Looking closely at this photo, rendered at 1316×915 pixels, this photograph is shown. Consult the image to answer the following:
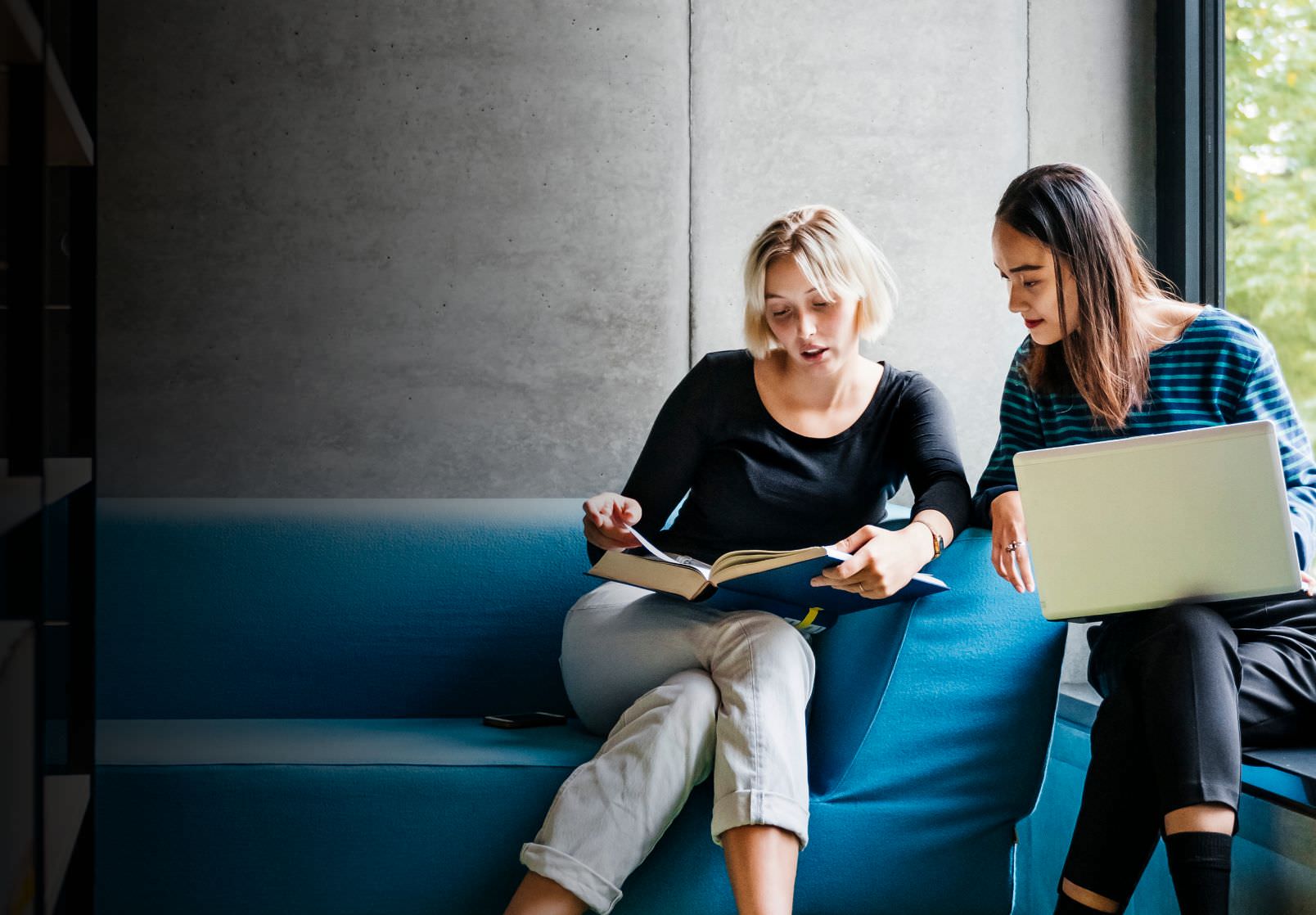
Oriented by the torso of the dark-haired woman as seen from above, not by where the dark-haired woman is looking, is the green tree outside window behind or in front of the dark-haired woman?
behind

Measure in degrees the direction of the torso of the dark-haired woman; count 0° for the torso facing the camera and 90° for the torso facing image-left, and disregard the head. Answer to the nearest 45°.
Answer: approximately 45°

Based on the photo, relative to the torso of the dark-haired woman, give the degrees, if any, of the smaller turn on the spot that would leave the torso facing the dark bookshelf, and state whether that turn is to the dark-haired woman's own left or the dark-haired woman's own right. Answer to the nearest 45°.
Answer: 0° — they already face it
